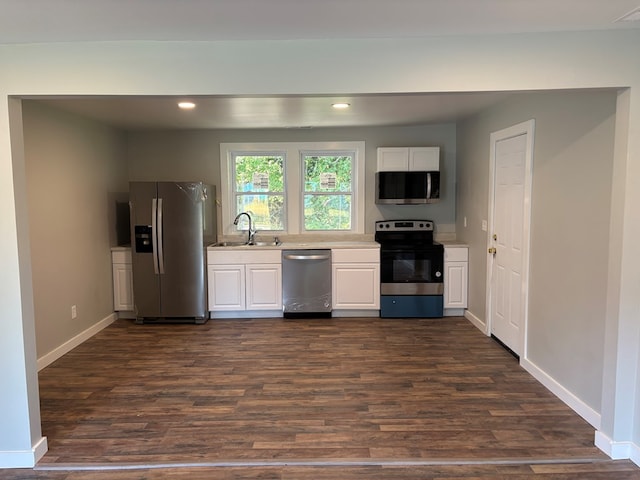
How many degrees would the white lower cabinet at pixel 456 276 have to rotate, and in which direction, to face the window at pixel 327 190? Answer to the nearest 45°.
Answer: approximately 90° to its right

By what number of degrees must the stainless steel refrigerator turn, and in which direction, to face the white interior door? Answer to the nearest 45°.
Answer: approximately 45° to its left

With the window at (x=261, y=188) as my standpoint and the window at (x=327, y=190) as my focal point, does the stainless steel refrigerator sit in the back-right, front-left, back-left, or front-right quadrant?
back-right

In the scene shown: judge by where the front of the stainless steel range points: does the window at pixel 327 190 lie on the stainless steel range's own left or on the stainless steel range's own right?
on the stainless steel range's own right
